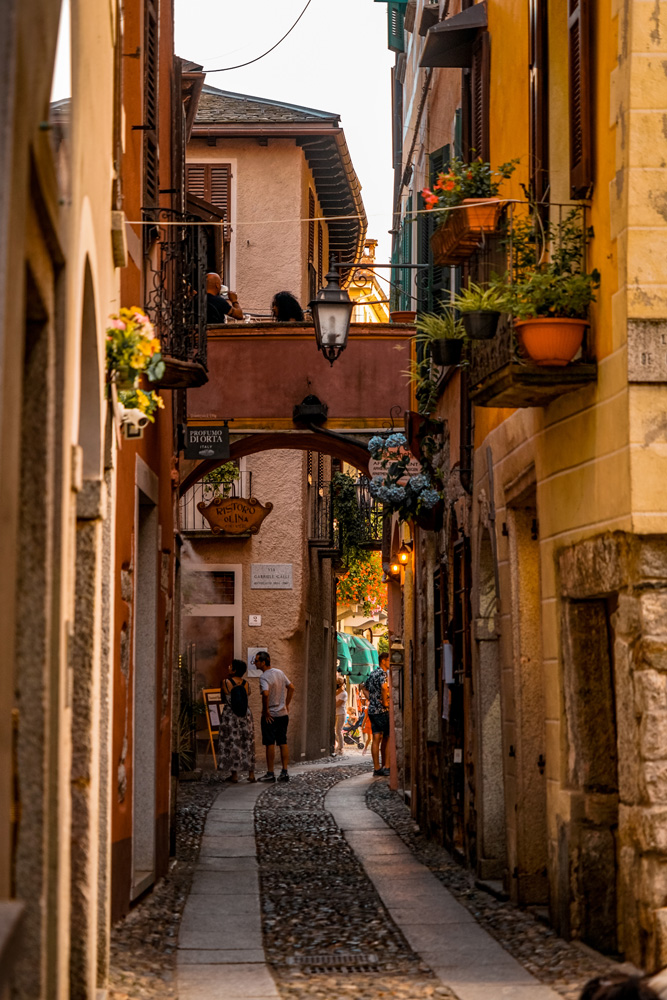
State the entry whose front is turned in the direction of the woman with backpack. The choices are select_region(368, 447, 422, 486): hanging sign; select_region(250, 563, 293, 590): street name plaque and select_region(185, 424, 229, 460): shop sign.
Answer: the street name plaque

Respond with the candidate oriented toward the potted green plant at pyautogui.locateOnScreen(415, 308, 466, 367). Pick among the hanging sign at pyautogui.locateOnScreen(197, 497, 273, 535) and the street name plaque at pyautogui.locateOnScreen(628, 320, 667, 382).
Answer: the hanging sign

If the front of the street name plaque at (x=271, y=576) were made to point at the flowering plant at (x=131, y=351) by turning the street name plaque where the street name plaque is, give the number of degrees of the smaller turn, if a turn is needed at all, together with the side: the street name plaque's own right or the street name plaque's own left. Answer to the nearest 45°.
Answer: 0° — it already faces it

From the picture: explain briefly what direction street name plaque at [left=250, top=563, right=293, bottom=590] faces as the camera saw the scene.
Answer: facing the viewer

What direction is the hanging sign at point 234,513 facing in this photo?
toward the camera

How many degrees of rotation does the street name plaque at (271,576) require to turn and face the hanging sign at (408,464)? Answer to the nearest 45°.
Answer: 0° — it already faces it

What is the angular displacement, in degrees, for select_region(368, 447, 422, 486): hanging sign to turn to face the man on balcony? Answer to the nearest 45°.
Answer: approximately 135° to its right

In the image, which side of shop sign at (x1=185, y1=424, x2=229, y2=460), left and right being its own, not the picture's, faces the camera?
front

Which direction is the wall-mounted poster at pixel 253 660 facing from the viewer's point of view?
toward the camera

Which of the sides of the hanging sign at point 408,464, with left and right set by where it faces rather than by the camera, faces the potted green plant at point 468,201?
front

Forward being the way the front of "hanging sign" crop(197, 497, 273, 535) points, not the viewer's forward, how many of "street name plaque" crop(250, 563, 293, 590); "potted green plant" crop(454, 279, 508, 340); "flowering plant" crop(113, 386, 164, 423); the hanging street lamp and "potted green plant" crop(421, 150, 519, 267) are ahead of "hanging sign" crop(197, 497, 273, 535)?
4

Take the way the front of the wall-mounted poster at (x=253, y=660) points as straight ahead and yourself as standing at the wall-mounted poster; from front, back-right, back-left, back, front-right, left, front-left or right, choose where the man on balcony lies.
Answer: front

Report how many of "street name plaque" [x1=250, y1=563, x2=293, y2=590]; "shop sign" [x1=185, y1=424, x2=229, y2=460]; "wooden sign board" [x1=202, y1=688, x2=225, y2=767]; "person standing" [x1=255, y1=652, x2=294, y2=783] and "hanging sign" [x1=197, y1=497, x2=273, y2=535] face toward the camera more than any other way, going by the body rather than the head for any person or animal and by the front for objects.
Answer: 4
